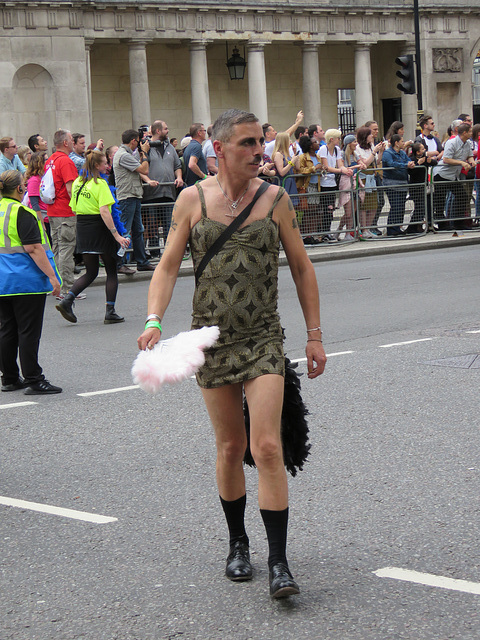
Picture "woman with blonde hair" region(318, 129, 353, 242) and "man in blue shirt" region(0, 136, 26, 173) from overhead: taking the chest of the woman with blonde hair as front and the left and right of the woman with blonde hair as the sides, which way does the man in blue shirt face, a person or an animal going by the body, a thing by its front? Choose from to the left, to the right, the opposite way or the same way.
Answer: the same way

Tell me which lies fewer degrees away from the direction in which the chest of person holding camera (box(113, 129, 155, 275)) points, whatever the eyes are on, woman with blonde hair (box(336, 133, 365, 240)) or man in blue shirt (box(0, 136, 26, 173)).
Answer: the woman with blonde hair

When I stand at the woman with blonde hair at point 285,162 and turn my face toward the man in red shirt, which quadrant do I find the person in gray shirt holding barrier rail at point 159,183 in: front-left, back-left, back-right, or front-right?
front-right

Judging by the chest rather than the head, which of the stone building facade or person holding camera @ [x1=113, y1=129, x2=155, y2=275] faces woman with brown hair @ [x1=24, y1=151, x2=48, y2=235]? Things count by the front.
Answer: the stone building facade

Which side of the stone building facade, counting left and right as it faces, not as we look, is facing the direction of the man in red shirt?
front

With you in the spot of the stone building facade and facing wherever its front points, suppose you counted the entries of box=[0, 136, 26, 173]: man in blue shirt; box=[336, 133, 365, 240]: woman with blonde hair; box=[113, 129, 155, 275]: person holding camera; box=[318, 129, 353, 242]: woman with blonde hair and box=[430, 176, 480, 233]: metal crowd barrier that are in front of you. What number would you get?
5

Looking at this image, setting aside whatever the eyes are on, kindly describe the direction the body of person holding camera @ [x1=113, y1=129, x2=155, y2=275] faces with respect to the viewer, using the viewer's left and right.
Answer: facing to the right of the viewer

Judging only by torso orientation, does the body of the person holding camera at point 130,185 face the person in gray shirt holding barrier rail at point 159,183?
no

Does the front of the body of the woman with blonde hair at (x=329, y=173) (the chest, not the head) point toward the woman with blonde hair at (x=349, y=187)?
no

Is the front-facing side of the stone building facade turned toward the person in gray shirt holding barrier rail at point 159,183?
yes

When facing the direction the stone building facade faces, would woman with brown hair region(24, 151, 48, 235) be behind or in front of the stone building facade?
in front

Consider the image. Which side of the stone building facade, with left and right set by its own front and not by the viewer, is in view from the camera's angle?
front

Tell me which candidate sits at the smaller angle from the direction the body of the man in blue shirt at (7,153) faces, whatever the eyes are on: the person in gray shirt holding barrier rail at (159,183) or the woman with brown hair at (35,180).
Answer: the woman with brown hair

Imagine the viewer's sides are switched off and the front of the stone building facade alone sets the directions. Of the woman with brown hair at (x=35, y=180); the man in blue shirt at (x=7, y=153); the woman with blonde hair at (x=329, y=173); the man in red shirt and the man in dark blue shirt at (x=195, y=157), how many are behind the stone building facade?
0

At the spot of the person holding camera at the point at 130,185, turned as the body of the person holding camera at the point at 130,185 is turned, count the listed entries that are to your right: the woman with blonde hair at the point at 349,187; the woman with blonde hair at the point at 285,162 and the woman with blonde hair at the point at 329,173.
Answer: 0

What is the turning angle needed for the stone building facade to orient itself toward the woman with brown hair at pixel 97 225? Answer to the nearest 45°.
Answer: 0° — it already faces them

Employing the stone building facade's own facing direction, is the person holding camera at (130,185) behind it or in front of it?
in front

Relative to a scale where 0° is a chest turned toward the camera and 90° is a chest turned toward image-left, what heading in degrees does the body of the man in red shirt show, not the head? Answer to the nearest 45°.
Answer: approximately 225°
